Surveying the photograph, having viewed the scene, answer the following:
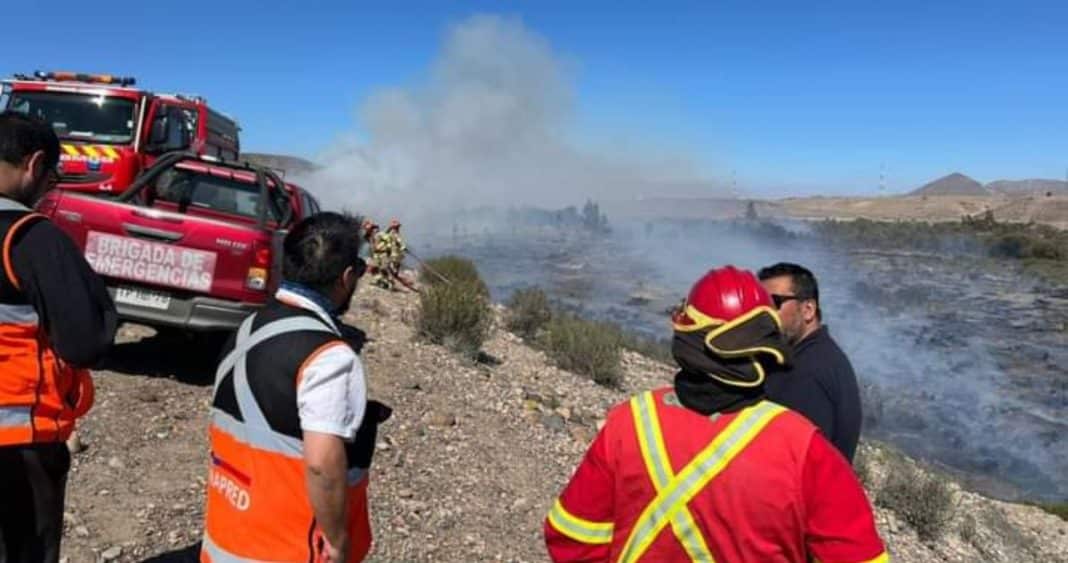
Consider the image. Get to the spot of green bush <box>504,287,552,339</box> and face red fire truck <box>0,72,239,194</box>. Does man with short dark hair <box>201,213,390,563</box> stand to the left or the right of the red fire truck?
left

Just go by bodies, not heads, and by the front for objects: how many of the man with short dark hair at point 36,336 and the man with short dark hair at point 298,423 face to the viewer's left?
0

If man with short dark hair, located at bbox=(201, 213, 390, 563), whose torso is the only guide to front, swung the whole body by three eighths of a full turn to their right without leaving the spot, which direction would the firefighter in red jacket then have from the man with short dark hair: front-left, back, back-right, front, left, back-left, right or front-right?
front-left

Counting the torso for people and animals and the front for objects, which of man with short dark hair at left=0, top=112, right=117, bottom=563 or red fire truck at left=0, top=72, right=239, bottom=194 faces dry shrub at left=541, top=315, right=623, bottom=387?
the man with short dark hair

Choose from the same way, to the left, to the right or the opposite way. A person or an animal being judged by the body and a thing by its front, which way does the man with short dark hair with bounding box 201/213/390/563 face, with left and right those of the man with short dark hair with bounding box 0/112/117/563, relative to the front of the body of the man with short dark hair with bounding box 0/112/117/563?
the same way

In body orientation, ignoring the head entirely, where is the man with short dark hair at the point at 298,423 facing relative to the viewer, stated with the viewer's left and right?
facing away from the viewer and to the right of the viewer

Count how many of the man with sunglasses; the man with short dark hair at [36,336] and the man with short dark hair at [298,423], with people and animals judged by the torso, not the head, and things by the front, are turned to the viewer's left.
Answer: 1

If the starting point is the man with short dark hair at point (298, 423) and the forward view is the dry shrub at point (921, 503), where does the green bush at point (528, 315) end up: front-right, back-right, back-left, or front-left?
front-left

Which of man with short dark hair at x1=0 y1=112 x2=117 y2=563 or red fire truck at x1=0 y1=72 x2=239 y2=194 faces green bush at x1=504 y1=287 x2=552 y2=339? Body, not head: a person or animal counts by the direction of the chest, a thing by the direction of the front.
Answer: the man with short dark hair

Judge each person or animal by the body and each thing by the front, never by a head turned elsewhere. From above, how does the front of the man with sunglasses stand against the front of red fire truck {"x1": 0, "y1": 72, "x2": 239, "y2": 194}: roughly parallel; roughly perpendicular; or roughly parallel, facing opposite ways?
roughly perpendicular

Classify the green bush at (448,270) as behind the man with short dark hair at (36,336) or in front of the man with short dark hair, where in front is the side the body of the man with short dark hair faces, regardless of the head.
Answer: in front

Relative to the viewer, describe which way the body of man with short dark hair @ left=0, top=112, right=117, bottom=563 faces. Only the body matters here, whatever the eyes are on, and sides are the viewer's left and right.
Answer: facing away from the viewer and to the right of the viewer

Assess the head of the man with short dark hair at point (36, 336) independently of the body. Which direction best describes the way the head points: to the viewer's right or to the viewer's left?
to the viewer's right

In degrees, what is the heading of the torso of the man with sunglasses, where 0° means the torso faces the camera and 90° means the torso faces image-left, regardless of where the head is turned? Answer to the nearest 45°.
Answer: approximately 90°

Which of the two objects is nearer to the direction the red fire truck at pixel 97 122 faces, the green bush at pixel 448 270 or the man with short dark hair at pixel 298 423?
the man with short dark hair
